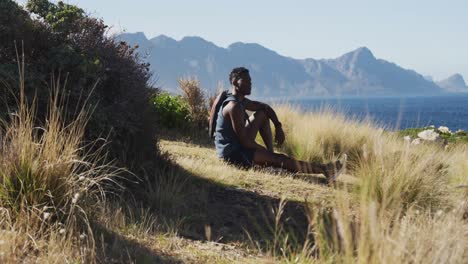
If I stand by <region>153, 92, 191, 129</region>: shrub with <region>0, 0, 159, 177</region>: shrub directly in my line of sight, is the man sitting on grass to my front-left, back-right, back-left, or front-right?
front-left

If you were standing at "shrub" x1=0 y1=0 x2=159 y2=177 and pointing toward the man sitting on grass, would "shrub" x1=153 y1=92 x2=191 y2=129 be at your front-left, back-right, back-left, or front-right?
front-left

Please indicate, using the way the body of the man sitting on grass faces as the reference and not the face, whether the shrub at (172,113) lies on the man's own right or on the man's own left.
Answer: on the man's own left

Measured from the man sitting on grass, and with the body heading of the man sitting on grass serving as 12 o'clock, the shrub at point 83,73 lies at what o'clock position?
The shrub is roughly at 4 o'clock from the man sitting on grass.

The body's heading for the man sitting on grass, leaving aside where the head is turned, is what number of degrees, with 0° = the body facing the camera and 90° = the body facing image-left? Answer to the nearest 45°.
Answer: approximately 270°
